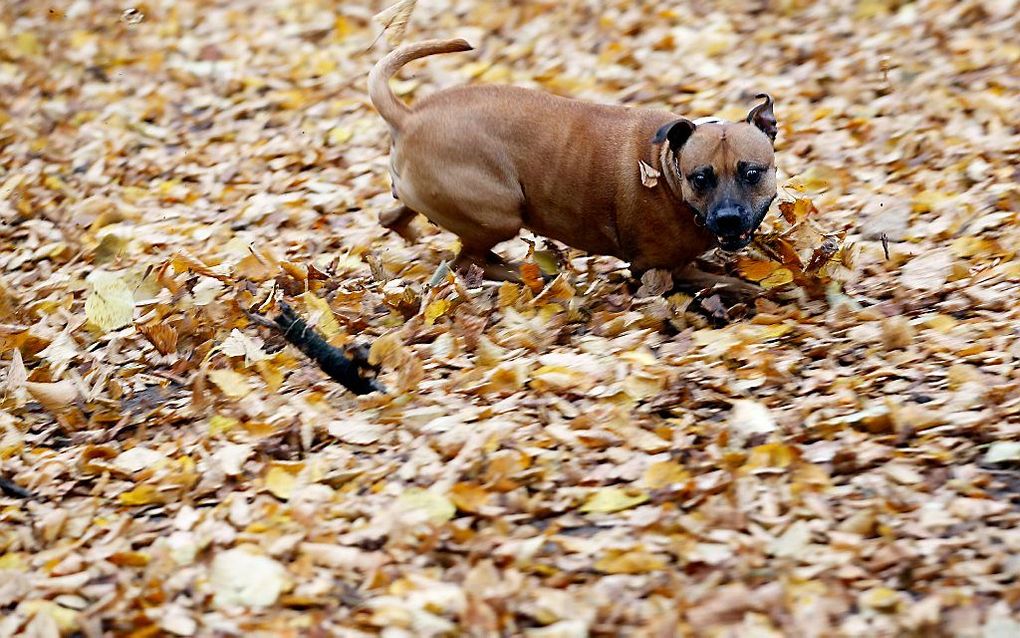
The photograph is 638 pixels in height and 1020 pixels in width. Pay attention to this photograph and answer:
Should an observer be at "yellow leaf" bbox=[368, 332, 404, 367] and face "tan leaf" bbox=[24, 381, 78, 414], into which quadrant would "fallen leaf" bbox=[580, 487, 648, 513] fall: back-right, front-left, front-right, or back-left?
back-left

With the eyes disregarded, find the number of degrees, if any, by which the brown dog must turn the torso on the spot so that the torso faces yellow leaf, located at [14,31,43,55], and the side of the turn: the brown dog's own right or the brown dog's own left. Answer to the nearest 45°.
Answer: approximately 135° to the brown dog's own left

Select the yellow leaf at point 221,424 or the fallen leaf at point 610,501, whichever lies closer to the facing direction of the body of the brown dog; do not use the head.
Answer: the fallen leaf

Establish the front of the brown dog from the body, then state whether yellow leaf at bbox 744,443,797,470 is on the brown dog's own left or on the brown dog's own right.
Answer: on the brown dog's own right

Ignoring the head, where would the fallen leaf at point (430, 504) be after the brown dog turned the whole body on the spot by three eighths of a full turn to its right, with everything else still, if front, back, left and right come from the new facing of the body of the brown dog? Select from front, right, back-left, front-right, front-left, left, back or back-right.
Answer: front-left

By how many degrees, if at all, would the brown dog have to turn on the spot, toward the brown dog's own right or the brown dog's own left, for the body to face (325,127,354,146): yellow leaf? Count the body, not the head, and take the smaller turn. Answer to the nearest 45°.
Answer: approximately 135° to the brown dog's own left

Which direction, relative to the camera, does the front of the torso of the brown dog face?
to the viewer's right

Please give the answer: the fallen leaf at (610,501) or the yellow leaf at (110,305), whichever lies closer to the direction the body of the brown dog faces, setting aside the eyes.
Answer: the fallen leaf

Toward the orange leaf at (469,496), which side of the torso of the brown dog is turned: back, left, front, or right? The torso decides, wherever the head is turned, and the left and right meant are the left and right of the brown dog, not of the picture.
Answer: right

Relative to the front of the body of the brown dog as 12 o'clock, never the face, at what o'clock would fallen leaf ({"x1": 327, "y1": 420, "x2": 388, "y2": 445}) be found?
The fallen leaf is roughly at 4 o'clock from the brown dog.

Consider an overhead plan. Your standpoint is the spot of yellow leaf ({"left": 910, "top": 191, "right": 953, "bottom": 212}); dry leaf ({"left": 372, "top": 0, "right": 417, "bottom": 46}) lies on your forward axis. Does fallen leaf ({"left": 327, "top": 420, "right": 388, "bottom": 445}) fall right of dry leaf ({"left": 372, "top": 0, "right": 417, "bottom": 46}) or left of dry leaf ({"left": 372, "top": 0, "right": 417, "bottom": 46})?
left

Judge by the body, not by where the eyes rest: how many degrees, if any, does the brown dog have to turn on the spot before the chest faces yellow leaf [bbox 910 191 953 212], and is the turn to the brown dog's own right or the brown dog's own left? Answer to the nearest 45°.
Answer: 0° — it already faces it
